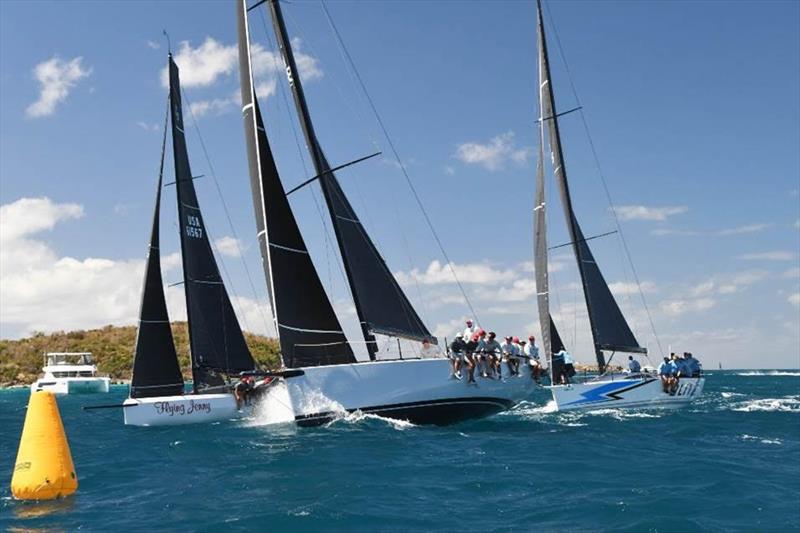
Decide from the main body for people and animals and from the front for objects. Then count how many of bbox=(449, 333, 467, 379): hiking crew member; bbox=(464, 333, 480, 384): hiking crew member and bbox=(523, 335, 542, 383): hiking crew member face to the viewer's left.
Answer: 0

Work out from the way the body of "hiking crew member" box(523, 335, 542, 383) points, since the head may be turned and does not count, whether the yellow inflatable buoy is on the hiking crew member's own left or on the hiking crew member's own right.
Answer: on the hiking crew member's own right

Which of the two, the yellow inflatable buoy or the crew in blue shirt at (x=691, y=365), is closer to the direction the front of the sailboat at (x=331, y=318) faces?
the yellow inflatable buoy

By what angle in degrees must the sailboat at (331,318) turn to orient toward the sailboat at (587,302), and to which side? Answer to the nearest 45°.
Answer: approximately 180°

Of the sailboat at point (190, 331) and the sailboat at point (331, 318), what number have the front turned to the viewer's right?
0

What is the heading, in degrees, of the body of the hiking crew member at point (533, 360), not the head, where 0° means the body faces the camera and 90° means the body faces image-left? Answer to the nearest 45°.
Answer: approximately 315°

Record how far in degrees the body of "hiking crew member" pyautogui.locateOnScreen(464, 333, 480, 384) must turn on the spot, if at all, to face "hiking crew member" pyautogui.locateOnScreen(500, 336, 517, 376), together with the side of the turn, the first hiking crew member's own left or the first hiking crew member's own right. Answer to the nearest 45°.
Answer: approximately 90° to the first hiking crew member's own left

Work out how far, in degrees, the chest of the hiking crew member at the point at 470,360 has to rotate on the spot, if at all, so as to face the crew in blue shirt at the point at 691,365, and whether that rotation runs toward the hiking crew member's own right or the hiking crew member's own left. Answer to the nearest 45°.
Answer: approximately 90° to the hiking crew member's own left

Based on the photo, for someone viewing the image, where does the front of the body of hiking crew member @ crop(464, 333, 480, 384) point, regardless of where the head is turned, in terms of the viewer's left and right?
facing the viewer and to the right of the viewer

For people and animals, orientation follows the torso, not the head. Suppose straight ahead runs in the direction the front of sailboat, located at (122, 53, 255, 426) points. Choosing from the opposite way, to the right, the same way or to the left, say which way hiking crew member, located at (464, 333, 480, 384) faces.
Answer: to the left

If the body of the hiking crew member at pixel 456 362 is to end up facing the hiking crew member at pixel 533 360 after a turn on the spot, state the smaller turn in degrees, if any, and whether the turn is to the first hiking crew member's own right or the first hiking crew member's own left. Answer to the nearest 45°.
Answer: approximately 90° to the first hiking crew member's own left

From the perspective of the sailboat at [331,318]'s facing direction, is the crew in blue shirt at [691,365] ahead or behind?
behind

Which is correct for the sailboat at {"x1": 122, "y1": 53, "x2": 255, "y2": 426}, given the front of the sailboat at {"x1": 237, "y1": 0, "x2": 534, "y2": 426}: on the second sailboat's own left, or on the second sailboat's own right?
on the second sailboat's own right
